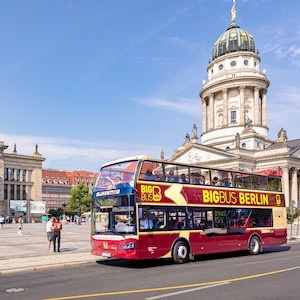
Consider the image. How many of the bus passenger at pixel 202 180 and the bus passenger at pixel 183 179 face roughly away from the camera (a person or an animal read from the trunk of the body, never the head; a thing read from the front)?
0

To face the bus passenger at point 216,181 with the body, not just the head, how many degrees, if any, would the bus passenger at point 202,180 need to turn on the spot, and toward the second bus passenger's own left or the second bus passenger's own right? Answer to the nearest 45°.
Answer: approximately 180°

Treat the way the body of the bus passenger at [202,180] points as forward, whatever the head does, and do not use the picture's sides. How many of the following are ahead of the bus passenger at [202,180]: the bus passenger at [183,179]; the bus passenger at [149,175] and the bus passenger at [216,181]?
2

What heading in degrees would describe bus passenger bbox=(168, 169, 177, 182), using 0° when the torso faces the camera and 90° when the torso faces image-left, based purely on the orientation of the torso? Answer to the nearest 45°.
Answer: approximately 45°

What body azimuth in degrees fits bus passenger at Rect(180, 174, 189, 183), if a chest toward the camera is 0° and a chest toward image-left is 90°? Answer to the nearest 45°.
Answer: approximately 45°

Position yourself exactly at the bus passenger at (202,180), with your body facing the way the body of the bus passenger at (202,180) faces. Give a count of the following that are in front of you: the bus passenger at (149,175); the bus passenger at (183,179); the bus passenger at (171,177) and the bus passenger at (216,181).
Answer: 3

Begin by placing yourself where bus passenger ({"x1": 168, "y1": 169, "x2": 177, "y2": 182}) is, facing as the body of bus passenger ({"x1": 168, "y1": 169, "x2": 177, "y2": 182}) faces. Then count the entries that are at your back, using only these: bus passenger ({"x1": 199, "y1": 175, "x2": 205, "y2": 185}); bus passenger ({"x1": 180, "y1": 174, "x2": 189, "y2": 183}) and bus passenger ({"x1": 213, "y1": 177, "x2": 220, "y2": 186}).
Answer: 3

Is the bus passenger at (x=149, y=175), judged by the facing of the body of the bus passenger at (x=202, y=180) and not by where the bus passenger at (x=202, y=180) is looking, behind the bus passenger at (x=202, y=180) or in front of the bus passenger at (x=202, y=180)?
in front

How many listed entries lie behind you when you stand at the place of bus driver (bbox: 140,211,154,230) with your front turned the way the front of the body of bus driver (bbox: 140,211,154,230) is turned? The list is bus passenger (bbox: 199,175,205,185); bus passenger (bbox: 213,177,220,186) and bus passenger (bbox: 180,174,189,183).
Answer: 3

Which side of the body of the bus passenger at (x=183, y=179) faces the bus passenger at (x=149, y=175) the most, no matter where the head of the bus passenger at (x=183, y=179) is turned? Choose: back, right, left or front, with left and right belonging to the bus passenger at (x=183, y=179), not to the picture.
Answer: front

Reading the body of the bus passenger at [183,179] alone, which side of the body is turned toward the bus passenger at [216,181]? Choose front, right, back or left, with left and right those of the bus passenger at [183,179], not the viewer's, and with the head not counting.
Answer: back

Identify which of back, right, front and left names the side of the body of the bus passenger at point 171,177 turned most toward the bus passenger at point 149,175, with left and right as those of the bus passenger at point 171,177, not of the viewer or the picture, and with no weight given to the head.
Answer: front

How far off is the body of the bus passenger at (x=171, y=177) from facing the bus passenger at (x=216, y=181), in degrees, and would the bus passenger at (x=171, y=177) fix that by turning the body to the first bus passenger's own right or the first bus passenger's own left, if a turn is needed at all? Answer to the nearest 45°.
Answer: approximately 180°
